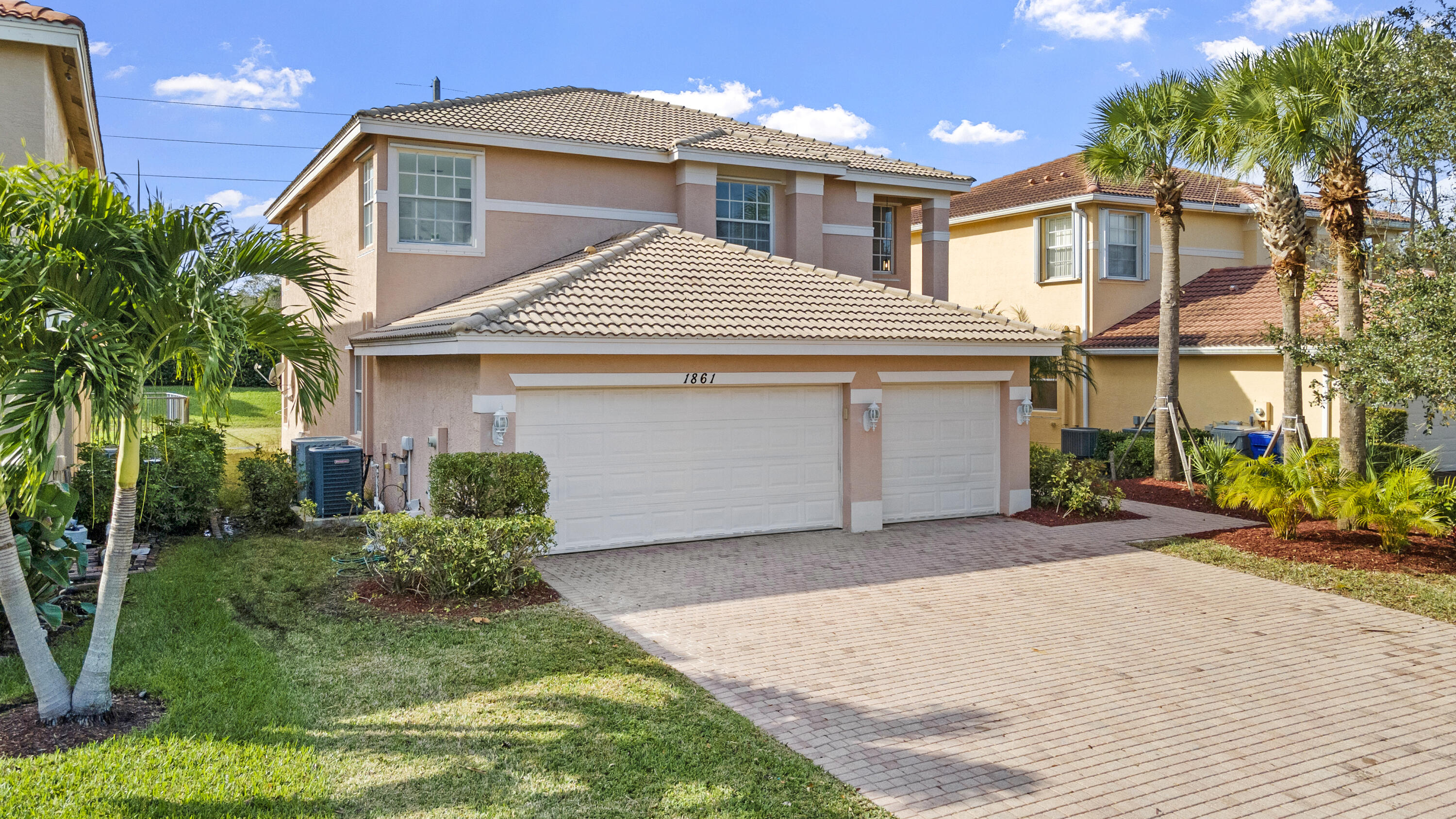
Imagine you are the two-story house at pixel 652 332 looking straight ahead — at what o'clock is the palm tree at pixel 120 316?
The palm tree is roughly at 2 o'clock from the two-story house.

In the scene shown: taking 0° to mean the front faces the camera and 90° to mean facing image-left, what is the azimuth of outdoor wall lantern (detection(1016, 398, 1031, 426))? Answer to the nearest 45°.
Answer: approximately 315°

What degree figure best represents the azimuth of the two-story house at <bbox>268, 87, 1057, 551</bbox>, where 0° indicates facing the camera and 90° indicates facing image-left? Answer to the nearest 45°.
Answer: approximately 315°

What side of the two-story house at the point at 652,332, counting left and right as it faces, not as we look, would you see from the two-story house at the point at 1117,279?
left

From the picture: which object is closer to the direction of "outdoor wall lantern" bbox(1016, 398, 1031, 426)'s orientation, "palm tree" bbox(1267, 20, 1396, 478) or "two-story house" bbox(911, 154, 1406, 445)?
the palm tree

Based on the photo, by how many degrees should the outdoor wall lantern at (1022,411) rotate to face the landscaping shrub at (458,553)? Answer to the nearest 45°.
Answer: approximately 90° to its right

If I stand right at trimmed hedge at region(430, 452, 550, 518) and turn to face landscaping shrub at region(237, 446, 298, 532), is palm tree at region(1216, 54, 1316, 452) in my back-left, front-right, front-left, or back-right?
back-right
